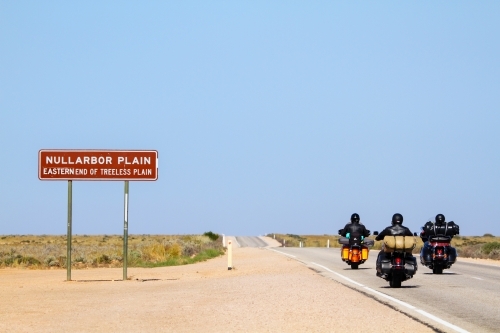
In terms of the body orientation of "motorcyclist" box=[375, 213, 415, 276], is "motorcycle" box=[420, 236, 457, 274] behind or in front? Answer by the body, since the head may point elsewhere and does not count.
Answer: in front

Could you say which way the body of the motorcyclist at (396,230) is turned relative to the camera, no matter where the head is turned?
away from the camera

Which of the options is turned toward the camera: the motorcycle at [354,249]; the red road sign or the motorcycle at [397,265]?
the red road sign

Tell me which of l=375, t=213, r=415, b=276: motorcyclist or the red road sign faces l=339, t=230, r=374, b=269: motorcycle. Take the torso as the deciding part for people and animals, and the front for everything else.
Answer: the motorcyclist

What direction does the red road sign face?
toward the camera

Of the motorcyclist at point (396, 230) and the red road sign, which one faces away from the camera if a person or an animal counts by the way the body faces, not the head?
the motorcyclist

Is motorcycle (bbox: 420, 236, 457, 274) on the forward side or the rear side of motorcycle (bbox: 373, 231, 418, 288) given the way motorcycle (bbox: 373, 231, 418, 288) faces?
on the forward side

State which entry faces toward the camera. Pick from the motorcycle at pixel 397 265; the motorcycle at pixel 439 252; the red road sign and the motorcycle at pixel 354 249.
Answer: the red road sign

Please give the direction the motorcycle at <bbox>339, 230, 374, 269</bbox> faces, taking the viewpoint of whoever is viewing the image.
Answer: facing away from the viewer

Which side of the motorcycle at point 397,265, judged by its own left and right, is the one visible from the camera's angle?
back

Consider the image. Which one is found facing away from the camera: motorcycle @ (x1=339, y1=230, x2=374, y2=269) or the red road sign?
the motorcycle

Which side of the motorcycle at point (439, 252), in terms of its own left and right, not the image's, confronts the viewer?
back

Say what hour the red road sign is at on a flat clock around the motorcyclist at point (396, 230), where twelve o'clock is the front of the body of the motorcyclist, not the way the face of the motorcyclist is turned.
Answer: The red road sign is roughly at 10 o'clock from the motorcyclist.
